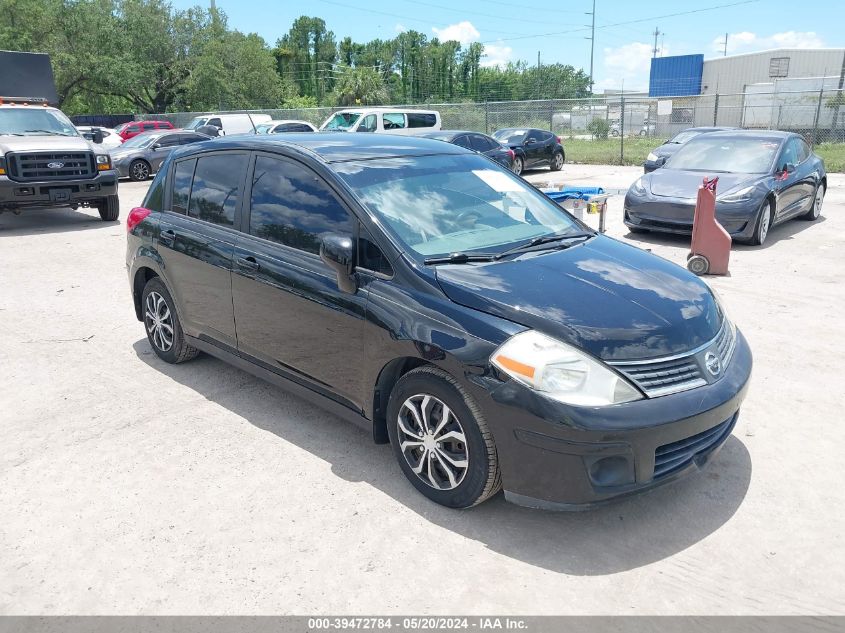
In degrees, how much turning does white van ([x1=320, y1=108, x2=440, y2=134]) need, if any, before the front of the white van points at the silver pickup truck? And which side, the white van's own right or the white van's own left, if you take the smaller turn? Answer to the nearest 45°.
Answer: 0° — it already faces it

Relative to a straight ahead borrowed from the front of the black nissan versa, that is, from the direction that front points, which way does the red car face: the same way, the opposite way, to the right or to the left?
to the right

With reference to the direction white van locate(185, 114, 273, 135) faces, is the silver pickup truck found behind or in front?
in front

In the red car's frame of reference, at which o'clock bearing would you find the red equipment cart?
The red equipment cart is roughly at 10 o'clock from the red car.

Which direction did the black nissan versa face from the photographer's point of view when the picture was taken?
facing the viewer and to the right of the viewer

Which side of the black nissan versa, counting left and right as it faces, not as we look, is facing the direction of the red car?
back

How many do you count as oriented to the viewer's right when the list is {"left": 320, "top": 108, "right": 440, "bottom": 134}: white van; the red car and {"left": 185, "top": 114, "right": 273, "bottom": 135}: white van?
0

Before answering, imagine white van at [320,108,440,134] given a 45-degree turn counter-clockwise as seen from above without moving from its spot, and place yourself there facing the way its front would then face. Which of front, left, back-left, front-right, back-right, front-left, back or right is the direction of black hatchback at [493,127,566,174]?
left

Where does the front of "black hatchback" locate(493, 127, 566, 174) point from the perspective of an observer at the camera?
facing the viewer and to the left of the viewer

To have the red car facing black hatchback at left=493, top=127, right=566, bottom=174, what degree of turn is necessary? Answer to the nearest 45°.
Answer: approximately 90° to its left

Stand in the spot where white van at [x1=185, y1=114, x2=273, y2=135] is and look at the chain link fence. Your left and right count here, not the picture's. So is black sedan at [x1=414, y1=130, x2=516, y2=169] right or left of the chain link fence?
right

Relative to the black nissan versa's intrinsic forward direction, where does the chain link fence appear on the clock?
The chain link fence is roughly at 8 o'clock from the black nissan versa.
